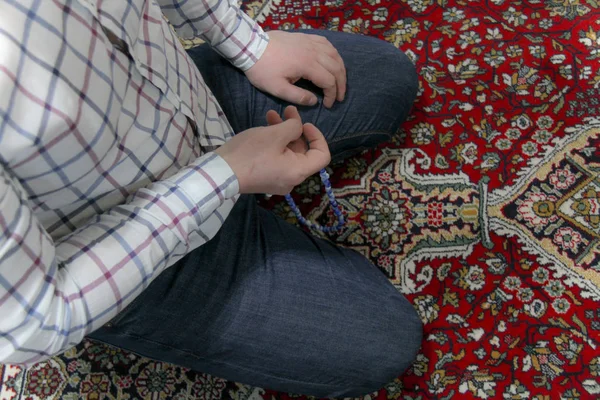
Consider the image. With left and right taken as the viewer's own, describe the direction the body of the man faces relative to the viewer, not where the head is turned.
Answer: facing to the right of the viewer
